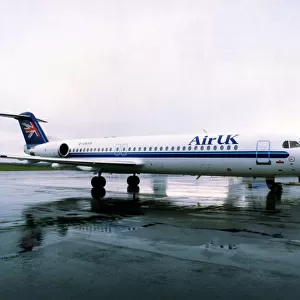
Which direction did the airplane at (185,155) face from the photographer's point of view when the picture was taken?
facing the viewer and to the right of the viewer
